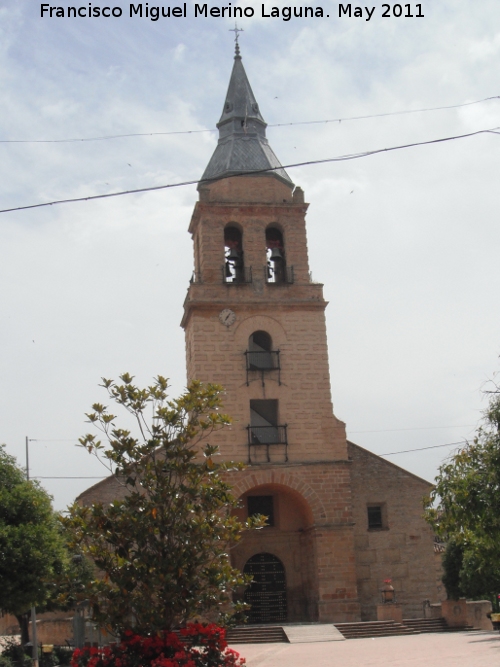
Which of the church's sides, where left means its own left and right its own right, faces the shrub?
front

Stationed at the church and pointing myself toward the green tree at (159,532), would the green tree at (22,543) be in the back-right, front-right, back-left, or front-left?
front-right

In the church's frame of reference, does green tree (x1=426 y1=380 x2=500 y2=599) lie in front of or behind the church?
in front

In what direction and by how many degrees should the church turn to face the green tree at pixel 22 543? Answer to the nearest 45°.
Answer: approximately 45° to its right

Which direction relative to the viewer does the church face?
toward the camera

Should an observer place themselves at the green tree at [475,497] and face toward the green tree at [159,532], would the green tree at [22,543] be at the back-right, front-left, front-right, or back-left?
front-right

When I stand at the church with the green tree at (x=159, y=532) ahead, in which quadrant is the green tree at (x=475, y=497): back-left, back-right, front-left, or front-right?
front-left

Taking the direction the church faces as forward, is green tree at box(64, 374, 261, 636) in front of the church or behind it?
in front
